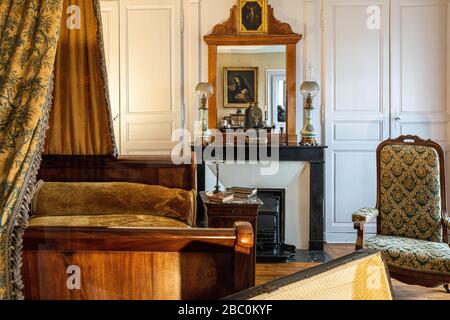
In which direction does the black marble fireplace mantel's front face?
toward the camera

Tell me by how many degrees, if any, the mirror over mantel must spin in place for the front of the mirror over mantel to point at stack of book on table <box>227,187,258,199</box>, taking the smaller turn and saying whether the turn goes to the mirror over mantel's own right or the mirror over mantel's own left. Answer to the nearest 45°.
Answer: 0° — it already faces it

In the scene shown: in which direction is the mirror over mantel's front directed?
toward the camera

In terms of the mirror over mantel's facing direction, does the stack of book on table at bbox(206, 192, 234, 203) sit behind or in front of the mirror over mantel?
in front

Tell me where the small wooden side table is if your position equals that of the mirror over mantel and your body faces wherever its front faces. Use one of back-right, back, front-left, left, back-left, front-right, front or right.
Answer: front

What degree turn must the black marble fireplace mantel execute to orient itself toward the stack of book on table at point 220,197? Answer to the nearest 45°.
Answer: approximately 45° to its right

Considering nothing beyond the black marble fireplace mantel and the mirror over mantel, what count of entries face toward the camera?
2
